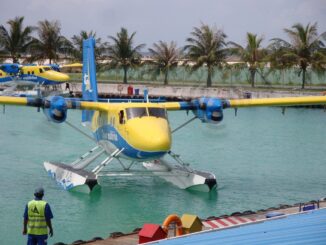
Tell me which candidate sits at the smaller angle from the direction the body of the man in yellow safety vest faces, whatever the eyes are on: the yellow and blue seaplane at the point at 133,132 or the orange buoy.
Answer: the yellow and blue seaplane

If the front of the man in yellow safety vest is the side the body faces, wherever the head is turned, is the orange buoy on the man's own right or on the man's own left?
on the man's own right

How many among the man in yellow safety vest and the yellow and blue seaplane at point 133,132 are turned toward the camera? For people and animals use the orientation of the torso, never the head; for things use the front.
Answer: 1

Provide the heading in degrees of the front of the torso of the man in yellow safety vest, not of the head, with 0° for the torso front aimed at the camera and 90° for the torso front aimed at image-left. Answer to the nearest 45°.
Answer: approximately 180°

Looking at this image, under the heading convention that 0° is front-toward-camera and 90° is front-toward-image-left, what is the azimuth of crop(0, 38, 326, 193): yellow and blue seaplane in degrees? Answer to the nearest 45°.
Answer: approximately 0°

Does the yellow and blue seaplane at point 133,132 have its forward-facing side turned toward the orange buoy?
yes

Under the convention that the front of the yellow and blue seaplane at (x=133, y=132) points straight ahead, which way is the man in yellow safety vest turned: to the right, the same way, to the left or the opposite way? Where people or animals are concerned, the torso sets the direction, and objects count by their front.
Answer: the opposite way
